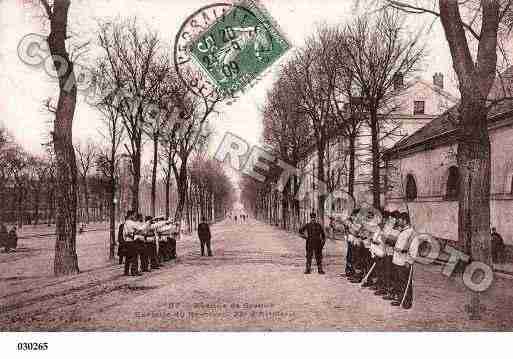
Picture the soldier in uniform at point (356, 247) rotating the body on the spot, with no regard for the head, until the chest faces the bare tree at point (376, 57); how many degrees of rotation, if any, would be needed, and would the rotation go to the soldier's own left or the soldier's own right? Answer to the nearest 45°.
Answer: approximately 90° to the soldier's own right

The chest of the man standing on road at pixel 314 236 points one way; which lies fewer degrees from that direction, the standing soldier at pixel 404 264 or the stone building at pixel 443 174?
the standing soldier

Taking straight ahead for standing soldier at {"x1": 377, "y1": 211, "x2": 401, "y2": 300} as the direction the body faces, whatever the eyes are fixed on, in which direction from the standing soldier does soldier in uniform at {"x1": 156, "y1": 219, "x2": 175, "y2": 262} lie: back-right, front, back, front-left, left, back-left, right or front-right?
front-right

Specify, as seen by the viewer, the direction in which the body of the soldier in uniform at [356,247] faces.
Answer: to the viewer's left

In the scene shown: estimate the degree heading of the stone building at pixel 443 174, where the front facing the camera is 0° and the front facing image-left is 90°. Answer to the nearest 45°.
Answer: approximately 45°

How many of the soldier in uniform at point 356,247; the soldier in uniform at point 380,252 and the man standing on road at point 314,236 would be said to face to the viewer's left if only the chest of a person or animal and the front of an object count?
2

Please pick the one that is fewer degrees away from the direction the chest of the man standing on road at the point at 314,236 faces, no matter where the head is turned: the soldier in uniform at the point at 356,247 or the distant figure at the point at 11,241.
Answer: the soldier in uniform

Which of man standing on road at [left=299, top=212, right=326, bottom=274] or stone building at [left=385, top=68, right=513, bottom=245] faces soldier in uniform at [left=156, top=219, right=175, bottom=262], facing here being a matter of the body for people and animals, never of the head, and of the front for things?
the stone building

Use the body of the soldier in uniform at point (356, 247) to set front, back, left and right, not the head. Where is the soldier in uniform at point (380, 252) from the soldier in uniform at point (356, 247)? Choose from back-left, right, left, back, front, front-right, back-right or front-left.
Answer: left

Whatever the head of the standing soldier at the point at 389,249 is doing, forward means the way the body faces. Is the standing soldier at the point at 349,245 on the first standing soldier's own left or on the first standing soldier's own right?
on the first standing soldier's own right

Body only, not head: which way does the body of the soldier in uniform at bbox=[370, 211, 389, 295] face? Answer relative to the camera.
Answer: to the viewer's left
